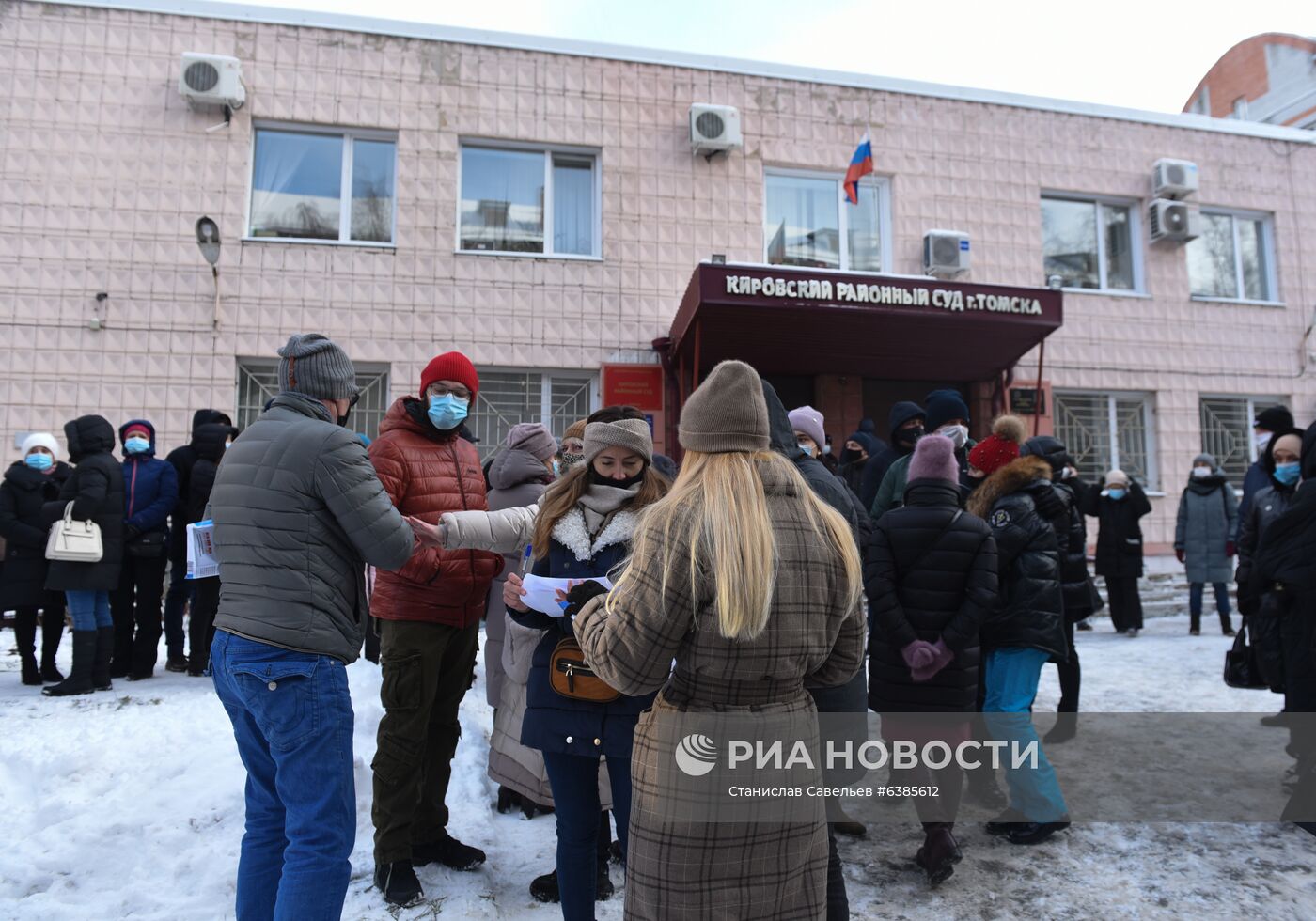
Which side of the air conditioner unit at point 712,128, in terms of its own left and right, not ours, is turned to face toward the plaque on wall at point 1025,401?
left

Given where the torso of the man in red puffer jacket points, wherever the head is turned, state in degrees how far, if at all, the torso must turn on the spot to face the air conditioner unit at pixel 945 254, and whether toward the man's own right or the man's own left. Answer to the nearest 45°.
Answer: approximately 90° to the man's own left

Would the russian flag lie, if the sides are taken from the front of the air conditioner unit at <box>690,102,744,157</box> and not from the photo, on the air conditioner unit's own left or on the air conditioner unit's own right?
on the air conditioner unit's own left

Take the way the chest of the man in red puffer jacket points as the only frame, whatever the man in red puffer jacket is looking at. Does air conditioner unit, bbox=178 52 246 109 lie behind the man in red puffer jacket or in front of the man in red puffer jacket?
behind

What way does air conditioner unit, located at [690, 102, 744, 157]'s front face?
toward the camera

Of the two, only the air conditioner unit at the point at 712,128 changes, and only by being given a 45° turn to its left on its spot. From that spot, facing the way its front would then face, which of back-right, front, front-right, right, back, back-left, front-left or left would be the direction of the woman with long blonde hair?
front-right

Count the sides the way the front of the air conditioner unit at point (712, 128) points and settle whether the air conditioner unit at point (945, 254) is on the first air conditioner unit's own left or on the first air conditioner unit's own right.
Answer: on the first air conditioner unit's own left

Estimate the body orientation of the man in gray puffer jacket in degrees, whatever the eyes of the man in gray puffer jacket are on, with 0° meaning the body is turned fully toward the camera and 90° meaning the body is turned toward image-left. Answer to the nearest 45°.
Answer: approximately 225°

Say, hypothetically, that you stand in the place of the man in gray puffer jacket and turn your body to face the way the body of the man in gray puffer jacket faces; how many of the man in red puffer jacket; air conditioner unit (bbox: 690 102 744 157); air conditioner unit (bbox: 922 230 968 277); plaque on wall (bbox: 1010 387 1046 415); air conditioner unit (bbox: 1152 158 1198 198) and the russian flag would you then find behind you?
0

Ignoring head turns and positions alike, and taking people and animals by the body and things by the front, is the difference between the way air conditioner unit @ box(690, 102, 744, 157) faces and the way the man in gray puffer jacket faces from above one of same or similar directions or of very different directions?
very different directions

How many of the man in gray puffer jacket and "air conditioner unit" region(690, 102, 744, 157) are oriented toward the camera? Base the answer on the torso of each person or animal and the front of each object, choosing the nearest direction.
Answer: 1

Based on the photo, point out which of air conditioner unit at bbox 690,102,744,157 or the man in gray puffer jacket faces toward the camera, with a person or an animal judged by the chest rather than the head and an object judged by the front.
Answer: the air conditioner unit

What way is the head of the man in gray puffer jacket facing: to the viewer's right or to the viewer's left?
to the viewer's right

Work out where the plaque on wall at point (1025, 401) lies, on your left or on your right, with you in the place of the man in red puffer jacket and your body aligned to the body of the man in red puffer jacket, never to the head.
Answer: on your left
